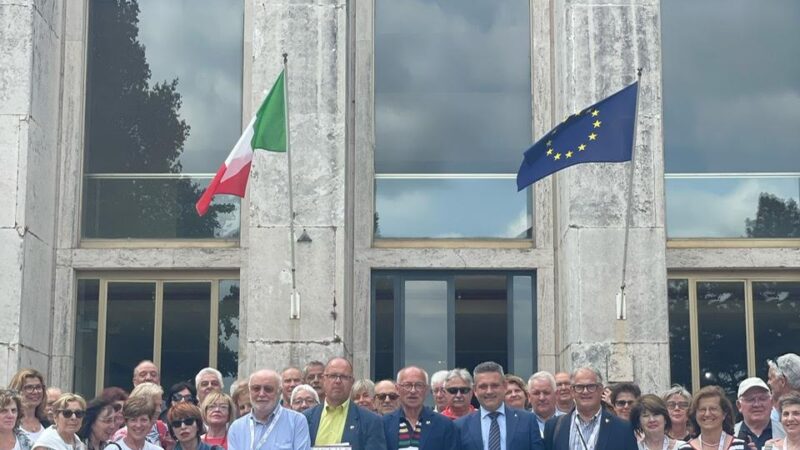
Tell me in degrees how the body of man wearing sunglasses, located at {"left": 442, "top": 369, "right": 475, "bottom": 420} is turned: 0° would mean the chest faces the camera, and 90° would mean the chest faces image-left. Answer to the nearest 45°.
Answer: approximately 0°

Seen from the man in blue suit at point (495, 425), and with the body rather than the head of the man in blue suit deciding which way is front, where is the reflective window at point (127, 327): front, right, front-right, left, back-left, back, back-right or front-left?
back-right

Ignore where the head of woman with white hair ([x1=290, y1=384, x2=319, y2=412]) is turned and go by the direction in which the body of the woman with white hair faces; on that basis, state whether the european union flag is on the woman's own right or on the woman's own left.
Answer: on the woman's own left

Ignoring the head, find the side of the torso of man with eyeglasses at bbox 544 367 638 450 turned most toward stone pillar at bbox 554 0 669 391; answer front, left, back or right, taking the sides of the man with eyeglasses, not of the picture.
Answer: back

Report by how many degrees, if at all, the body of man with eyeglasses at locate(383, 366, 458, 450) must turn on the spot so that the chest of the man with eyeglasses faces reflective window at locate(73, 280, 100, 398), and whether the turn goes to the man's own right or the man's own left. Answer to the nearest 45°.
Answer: approximately 135° to the man's own right

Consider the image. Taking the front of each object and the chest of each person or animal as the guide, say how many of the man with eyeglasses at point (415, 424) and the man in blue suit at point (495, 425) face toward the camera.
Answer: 2
